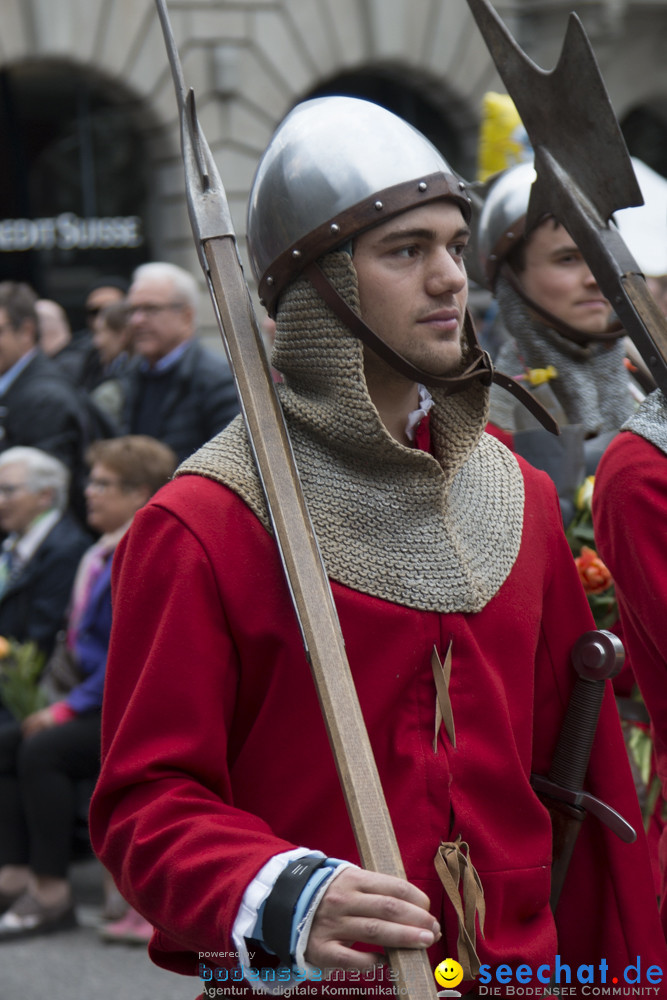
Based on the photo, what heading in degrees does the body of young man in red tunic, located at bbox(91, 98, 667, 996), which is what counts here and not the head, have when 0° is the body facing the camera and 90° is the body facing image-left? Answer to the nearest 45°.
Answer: approximately 315°

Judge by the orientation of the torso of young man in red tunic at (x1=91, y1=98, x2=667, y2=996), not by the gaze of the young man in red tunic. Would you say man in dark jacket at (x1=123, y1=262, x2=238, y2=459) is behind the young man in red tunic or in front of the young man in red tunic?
behind

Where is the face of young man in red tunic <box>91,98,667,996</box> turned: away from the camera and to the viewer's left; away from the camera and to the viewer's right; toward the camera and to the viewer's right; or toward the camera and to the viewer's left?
toward the camera and to the viewer's right

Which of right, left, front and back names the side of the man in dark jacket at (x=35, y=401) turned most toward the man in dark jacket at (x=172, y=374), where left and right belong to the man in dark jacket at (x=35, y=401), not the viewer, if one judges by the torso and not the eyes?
left

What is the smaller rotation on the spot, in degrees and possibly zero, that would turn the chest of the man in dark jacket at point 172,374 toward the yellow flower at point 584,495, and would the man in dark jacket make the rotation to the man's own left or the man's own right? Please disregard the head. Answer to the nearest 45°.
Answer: approximately 45° to the man's own left

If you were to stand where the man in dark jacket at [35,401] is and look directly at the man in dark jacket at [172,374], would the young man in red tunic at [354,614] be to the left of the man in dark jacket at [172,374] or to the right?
right

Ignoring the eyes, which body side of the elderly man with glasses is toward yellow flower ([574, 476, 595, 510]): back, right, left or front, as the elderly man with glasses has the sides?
left
